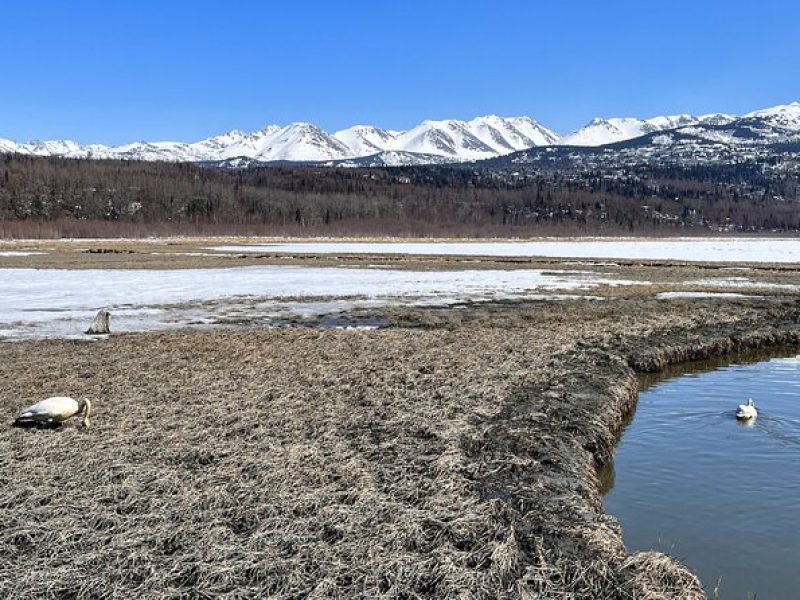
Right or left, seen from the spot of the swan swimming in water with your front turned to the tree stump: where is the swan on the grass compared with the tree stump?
left

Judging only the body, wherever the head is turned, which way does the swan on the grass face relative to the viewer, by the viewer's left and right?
facing to the right of the viewer

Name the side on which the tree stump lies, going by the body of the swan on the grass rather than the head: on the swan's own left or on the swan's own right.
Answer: on the swan's own left

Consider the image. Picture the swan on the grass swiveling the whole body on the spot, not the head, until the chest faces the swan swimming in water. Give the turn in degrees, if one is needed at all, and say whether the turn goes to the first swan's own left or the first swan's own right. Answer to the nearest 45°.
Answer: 0° — it already faces it

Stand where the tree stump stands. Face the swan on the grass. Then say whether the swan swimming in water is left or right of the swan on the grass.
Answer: left

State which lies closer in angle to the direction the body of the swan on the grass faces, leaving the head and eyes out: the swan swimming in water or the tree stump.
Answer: the swan swimming in water
